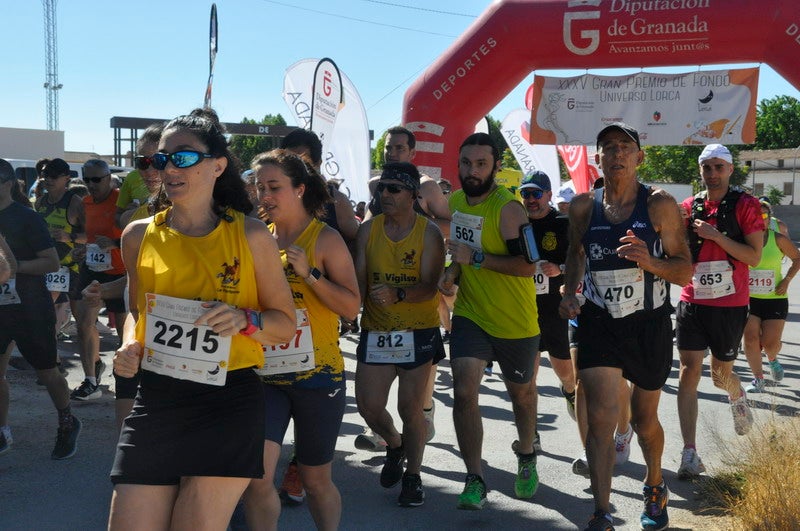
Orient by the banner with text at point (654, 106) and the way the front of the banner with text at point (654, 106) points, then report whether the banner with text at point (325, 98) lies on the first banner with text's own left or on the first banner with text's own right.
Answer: on the first banner with text's own right

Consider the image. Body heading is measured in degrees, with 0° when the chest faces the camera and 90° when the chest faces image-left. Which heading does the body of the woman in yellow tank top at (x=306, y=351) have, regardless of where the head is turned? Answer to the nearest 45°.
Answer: approximately 45°

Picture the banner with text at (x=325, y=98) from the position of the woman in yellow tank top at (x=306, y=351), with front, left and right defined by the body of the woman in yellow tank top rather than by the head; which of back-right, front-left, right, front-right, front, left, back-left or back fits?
back-right

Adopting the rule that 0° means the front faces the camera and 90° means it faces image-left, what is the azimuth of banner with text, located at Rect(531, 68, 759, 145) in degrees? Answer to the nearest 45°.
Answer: approximately 0°

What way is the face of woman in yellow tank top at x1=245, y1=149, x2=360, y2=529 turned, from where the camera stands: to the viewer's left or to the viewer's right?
to the viewer's left

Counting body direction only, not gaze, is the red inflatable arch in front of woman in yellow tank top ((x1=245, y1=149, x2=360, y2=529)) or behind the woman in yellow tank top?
behind

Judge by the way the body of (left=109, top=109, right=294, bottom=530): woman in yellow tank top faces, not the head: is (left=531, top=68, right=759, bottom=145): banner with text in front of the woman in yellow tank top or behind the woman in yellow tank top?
behind

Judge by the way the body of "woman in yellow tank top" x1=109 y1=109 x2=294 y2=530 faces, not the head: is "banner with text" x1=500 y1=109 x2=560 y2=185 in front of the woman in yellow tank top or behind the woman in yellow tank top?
behind

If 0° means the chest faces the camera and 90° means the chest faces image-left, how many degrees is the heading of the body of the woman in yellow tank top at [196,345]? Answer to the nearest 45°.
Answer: approximately 45°
